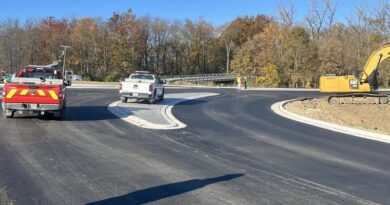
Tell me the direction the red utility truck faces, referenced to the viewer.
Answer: facing away from the viewer

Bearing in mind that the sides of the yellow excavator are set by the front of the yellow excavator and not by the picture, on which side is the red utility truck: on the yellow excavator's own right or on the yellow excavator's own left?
on the yellow excavator's own right

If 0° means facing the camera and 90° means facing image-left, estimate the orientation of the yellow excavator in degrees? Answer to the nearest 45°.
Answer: approximately 270°

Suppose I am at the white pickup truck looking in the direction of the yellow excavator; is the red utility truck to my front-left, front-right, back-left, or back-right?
back-right

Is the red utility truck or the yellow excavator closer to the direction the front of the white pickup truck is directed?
the yellow excavator

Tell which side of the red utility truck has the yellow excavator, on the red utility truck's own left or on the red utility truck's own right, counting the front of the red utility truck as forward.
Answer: on the red utility truck's own right

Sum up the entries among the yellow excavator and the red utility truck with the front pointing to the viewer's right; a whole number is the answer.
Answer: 1

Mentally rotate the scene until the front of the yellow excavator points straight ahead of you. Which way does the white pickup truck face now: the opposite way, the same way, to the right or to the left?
to the left

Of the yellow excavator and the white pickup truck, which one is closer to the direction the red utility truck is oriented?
the white pickup truck

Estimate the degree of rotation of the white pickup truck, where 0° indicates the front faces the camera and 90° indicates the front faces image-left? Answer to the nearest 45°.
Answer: approximately 225°

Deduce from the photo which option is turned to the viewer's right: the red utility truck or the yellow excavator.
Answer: the yellow excavator
